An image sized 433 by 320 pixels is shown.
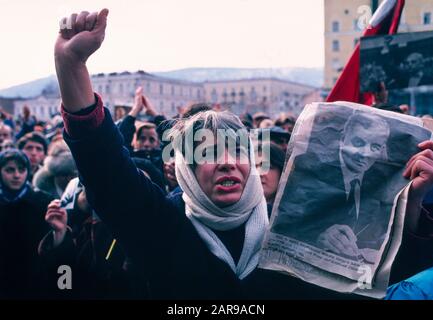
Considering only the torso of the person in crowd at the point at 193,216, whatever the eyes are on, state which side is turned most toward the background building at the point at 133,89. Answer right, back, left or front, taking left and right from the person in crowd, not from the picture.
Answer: back

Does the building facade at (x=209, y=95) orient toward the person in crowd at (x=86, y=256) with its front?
yes

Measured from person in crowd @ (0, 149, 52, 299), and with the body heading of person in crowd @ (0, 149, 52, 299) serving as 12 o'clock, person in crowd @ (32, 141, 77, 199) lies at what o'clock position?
person in crowd @ (32, 141, 77, 199) is roughly at 7 o'clock from person in crowd @ (0, 149, 52, 299).

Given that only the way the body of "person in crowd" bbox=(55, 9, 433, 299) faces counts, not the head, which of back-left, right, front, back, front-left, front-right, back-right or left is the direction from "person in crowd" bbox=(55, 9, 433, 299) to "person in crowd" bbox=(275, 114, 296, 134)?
back

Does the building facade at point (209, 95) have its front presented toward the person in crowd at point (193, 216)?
yes

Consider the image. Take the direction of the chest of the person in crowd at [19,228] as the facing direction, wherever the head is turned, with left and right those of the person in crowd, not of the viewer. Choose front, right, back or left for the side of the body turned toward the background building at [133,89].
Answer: back

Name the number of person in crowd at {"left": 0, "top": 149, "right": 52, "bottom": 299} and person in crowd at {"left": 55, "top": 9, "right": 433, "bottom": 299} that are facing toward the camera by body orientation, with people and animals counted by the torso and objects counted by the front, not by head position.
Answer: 2

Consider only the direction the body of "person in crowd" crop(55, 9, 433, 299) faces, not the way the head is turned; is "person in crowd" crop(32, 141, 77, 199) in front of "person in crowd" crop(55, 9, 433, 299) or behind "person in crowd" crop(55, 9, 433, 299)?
behind

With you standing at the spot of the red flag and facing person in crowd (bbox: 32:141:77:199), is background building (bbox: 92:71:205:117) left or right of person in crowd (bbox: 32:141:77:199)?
right

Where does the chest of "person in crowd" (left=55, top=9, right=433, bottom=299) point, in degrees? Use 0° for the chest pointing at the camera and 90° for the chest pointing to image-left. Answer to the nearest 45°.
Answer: approximately 0°

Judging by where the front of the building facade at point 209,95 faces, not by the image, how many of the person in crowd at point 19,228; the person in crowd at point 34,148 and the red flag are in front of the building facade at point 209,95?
3

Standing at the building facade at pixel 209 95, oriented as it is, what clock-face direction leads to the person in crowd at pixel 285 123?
The person in crowd is roughly at 12 o'clock from the building facade.
